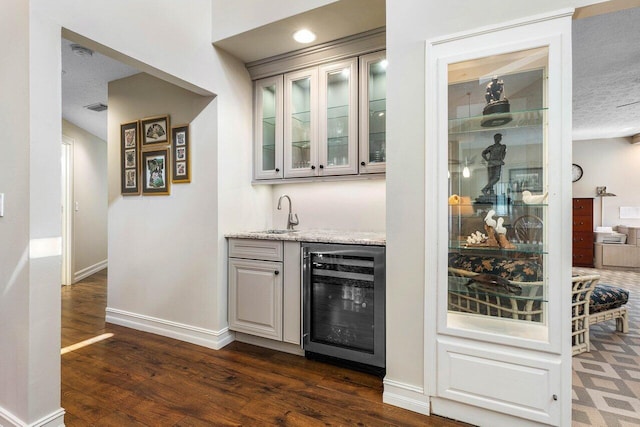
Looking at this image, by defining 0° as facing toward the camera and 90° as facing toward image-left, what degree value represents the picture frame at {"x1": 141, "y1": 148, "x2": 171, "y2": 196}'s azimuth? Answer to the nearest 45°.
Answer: approximately 45°

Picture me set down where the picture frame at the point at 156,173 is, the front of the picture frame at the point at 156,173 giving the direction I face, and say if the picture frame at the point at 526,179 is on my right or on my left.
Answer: on my left

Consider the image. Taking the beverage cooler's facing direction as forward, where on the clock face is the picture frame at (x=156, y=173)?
The picture frame is roughly at 2 o'clock from the beverage cooler.

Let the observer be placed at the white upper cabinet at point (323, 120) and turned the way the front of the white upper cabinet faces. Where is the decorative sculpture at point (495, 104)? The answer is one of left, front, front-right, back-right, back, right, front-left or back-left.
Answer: left

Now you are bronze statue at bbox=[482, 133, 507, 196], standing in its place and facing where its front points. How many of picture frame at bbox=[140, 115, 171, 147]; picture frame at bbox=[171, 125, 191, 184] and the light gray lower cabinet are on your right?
3

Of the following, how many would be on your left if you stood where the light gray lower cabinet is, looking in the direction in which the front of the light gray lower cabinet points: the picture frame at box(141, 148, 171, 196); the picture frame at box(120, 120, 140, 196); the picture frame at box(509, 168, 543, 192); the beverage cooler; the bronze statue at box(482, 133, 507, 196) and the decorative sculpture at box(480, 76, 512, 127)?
4

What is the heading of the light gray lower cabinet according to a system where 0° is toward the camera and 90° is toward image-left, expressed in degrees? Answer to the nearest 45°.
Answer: approximately 45°

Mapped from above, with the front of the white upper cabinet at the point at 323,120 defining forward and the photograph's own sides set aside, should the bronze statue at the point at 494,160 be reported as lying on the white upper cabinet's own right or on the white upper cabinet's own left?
on the white upper cabinet's own left

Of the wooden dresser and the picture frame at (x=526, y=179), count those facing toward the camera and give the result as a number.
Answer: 2
